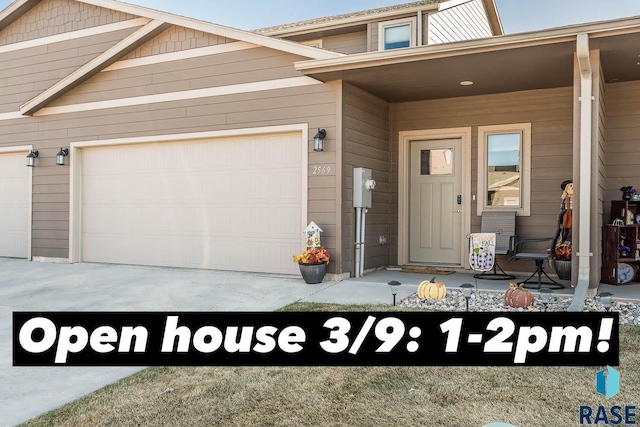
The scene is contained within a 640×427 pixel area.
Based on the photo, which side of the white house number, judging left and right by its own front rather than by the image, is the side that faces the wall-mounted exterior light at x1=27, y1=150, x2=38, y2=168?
right

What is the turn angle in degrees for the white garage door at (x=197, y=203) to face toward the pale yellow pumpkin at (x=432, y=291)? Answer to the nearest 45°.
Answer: approximately 90° to its left

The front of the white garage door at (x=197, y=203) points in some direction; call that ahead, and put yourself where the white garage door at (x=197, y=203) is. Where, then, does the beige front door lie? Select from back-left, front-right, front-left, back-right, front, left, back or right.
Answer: back-left

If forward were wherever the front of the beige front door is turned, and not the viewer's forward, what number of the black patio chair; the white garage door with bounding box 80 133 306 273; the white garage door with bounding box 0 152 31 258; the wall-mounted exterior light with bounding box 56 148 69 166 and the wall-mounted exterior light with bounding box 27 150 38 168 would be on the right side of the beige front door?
4

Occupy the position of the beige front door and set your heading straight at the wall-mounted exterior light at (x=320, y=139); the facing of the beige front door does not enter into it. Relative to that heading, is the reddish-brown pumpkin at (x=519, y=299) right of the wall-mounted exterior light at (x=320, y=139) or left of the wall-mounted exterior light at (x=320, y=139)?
left
